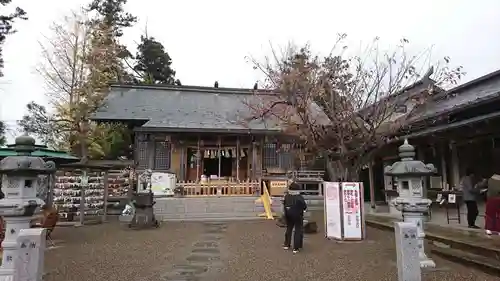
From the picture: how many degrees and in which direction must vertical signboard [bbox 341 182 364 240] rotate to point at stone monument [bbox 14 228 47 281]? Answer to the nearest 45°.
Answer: approximately 45° to its right

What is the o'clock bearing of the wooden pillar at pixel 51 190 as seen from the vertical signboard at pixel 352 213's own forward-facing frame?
The wooden pillar is roughly at 3 o'clock from the vertical signboard.

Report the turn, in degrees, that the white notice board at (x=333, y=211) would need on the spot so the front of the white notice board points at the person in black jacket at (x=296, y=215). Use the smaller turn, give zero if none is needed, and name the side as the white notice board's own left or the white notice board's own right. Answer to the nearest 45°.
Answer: approximately 45° to the white notice board's own right

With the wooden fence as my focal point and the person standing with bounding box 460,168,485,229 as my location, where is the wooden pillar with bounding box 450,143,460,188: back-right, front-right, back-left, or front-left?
front-right

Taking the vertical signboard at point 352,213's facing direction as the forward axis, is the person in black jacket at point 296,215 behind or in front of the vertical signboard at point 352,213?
in front

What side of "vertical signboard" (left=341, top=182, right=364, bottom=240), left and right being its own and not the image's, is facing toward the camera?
front

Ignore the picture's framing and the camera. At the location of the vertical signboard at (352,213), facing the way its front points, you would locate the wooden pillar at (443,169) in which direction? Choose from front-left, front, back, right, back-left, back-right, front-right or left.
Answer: back-left

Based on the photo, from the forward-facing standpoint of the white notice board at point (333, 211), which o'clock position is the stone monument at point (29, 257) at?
The stone monument is roughly at 1 o'clock from the white notice board.

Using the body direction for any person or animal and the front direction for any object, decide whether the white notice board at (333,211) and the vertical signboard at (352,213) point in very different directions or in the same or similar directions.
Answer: same or similar directions

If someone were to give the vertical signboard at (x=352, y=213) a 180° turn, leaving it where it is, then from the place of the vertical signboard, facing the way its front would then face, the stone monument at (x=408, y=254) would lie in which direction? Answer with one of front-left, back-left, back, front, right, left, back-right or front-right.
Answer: back

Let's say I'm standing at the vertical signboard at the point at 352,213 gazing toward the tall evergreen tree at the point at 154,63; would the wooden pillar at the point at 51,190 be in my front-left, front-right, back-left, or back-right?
front-left

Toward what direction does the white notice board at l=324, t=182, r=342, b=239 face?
toward the camera

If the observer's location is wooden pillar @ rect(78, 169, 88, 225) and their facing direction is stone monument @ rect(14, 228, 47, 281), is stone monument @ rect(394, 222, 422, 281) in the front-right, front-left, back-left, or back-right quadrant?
front-left

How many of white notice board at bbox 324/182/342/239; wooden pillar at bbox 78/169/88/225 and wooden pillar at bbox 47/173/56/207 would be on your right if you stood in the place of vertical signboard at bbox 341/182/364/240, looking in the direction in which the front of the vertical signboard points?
3

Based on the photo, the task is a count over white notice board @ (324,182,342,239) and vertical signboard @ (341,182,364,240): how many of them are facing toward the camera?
2

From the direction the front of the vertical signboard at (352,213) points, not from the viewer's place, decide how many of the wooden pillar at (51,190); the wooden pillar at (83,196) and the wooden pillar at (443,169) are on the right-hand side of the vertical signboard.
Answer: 2

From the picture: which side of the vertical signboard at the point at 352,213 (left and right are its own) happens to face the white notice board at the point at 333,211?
right
